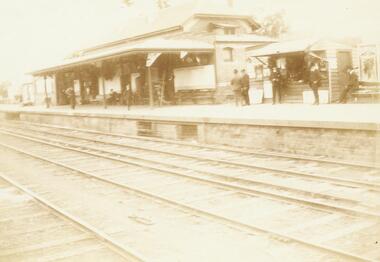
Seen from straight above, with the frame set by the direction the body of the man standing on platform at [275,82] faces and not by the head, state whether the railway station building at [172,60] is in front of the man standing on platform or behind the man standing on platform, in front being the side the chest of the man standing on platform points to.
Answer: behind

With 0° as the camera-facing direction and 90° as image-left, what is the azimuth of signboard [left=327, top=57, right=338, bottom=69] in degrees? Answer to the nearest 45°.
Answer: approximately 0°

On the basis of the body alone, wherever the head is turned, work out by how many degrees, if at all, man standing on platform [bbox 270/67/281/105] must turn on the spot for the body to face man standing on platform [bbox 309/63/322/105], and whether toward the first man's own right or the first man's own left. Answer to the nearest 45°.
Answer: approximately 45° to the first man's own left
